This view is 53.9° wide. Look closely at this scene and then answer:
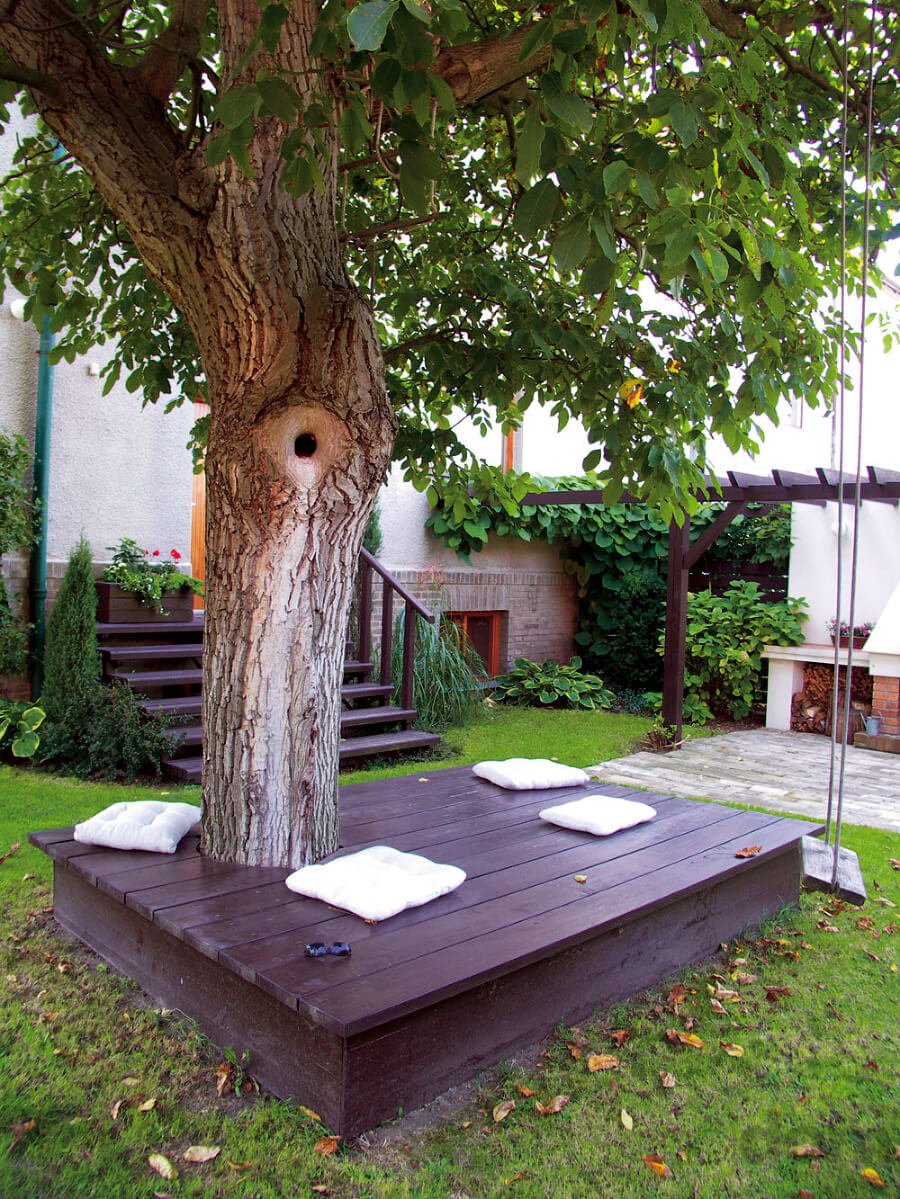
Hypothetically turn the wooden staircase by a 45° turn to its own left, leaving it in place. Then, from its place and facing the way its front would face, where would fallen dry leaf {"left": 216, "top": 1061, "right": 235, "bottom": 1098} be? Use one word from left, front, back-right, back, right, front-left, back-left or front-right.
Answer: right

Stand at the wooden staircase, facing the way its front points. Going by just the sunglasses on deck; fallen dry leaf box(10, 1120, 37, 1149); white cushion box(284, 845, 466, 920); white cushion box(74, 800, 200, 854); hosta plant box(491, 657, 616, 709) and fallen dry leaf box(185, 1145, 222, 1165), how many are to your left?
1

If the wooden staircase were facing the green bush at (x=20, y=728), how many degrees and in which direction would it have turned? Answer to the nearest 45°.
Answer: approximately 90° to its right

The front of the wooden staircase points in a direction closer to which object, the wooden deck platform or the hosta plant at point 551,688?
the wooden deck platform

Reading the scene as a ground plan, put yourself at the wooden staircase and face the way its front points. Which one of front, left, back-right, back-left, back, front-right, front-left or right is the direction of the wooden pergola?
front-left

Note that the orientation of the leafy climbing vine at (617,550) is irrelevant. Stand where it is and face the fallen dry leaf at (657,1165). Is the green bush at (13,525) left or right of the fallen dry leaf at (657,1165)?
right

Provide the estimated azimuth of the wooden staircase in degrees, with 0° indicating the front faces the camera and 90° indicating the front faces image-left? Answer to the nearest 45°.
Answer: approximately 315°

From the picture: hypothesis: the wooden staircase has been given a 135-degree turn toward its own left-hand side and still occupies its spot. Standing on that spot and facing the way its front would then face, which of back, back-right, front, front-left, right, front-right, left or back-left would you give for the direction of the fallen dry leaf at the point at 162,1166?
back

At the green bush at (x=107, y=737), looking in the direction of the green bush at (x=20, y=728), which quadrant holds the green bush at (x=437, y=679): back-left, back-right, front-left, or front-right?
back-right

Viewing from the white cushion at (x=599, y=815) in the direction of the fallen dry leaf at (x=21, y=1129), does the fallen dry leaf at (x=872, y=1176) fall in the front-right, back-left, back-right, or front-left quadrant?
front-left

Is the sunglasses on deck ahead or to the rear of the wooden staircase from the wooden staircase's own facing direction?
ahead

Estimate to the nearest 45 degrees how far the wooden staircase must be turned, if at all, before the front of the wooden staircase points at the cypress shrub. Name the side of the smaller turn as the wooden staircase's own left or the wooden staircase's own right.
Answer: approximately 135° to the wooden staircase's own right

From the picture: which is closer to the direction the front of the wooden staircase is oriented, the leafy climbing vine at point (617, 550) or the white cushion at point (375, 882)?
the white cushion

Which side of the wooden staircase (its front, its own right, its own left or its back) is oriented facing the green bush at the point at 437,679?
left
